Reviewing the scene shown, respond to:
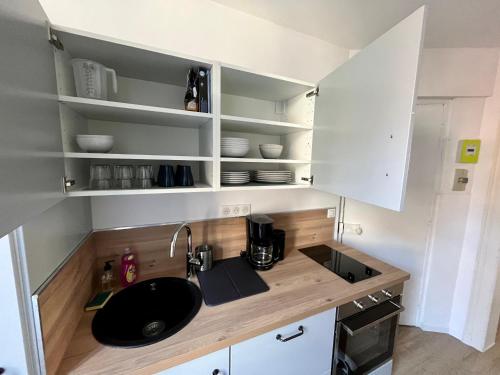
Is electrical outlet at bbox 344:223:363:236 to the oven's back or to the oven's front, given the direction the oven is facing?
to the back

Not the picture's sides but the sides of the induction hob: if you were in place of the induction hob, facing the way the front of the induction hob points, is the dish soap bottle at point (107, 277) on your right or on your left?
on your right

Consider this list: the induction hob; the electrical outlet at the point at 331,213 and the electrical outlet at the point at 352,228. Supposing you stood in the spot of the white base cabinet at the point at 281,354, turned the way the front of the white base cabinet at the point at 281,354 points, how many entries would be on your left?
3

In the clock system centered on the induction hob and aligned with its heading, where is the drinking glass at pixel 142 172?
The drinking glass is roughly at 3 o'clock from the induction hob.

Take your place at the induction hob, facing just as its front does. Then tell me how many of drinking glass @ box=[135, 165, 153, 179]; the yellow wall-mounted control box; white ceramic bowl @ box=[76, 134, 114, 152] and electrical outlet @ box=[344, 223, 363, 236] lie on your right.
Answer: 2

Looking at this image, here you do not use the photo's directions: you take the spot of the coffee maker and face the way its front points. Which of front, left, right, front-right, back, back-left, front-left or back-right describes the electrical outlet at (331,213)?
left

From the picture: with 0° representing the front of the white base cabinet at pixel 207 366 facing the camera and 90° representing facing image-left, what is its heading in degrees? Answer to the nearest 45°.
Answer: approximately 315°

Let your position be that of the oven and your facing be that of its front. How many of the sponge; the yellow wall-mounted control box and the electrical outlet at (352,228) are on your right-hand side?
1

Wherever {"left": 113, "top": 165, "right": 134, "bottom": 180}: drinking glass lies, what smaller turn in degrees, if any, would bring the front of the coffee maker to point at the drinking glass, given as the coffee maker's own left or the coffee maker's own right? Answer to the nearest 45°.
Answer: approximately 90° to the coffee maker's own right
